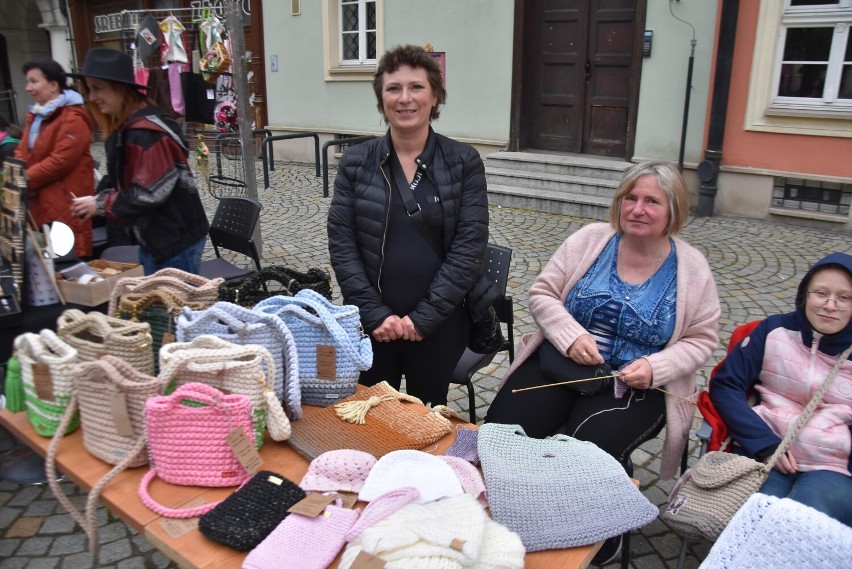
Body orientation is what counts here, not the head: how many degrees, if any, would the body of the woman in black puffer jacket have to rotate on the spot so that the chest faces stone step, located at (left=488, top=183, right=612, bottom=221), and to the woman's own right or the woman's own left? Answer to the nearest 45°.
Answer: approximately 180°

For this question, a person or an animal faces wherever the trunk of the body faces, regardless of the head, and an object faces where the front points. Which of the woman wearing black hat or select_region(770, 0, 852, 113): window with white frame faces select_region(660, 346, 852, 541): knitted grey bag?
the window with white frame

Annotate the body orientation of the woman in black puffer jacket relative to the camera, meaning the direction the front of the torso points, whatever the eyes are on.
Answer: toward the camera

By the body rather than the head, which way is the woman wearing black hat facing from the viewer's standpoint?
to the viewer's left

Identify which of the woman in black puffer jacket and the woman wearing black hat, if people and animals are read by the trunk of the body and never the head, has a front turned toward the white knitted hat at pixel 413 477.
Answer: the woman in black puffer jacket

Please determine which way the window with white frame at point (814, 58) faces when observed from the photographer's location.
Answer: facing the viewer

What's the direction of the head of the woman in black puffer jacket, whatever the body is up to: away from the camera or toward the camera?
toward the camera

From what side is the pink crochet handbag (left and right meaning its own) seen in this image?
front

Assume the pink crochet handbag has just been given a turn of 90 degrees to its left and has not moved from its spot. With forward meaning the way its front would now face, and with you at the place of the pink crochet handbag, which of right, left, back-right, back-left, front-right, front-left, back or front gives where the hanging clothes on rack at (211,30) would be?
left

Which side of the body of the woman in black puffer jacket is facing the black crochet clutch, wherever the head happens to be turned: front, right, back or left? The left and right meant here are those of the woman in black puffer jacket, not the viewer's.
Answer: front

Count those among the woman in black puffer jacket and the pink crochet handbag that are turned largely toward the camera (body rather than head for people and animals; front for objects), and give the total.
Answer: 2

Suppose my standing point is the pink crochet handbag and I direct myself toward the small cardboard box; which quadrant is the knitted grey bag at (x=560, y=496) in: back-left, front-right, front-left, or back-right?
back-right

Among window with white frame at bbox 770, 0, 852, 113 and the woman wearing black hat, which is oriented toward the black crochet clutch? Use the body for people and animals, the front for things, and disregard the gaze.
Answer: the window with white frame

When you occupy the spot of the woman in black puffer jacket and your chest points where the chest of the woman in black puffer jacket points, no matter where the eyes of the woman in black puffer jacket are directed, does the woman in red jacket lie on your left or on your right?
on your right
